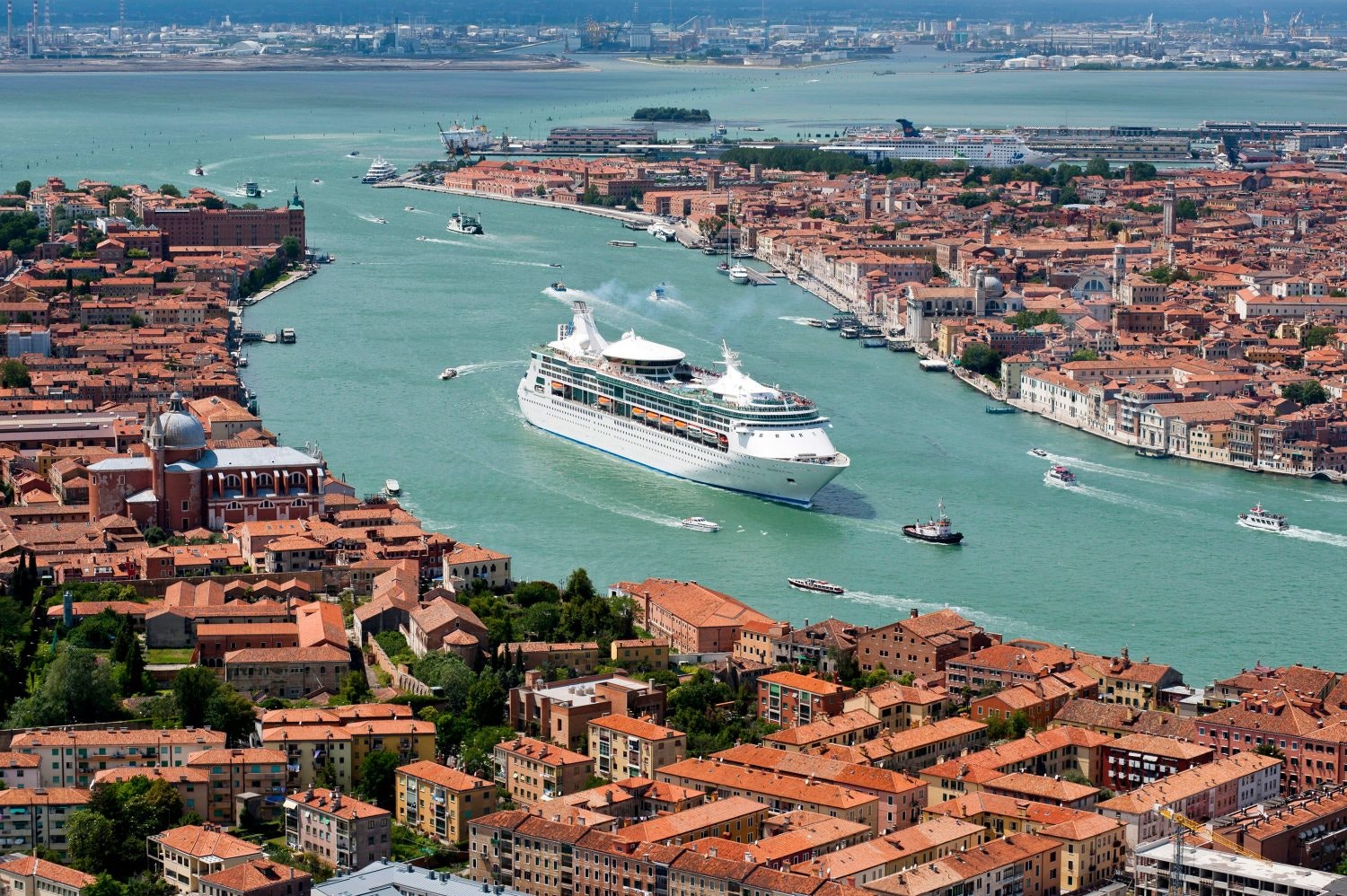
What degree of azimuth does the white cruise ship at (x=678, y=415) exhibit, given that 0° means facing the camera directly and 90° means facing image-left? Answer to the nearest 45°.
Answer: approximately 315°

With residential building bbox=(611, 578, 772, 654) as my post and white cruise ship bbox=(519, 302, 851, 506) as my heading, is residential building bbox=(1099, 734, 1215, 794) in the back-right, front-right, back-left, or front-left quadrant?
back-right

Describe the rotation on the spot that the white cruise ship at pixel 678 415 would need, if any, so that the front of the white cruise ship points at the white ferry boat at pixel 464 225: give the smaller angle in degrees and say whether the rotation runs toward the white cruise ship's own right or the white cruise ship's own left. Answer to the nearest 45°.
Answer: approximately 135° to the white cruise ship's own left

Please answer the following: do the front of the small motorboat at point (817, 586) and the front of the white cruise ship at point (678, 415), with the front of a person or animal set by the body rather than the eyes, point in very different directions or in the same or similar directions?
very different directions

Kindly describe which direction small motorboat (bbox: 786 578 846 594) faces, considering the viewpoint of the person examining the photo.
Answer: facing away from the viewer and to the left of the viewer
